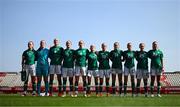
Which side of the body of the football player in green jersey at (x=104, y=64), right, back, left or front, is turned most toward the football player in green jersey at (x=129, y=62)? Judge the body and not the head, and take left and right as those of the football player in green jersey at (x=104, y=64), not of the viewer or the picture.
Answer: left

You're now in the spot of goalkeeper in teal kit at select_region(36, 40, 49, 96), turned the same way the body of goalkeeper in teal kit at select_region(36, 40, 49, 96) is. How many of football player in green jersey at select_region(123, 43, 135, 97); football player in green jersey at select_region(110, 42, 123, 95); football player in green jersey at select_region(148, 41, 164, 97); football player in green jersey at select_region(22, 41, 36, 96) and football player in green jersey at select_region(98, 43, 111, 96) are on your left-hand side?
4

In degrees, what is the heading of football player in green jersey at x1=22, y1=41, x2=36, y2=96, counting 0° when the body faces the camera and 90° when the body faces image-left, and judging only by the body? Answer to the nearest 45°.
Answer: approximately 0°

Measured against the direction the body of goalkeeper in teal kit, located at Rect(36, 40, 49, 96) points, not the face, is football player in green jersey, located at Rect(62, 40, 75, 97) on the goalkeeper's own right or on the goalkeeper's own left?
on the goalkeeper's own left

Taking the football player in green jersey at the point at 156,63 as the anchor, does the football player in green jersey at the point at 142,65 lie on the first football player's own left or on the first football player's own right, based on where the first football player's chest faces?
on the first football player's own right

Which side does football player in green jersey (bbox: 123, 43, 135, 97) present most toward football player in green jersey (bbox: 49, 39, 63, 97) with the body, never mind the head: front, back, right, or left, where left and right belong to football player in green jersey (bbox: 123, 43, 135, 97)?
right

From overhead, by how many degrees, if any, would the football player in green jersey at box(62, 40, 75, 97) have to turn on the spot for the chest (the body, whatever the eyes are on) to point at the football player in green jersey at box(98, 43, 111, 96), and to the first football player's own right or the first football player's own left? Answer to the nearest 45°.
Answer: approximately 90° to the first football player's own left

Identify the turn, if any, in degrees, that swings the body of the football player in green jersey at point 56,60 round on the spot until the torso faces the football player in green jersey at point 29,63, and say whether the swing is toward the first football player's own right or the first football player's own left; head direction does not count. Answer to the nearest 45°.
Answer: approximately 90° to the first football player's own right

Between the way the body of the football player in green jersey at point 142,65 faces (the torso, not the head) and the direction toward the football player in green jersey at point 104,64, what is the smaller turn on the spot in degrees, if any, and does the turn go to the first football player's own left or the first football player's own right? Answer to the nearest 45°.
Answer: approximately 90° to the first football player's own right

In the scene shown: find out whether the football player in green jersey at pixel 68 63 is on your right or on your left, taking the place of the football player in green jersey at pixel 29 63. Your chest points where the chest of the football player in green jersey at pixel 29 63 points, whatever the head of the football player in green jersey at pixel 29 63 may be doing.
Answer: on your left
